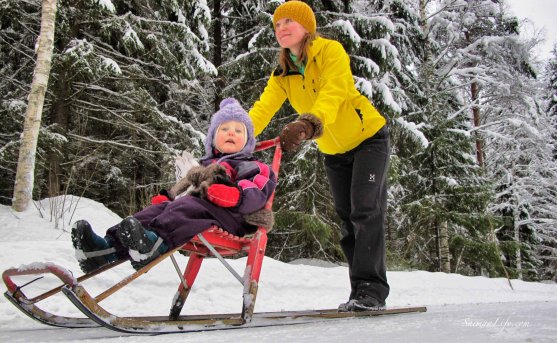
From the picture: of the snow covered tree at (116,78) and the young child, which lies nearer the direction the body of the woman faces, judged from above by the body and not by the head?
the young child

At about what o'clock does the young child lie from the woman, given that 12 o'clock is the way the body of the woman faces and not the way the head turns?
The young child is roughly at 12 o'clock from the woman.

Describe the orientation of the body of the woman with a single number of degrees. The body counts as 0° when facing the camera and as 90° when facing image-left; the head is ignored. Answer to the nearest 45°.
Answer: approximately 45°

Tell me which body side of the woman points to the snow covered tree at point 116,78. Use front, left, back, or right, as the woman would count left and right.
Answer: right

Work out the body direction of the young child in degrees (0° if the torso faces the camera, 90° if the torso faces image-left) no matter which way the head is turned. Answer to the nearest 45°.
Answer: approximately 45°
